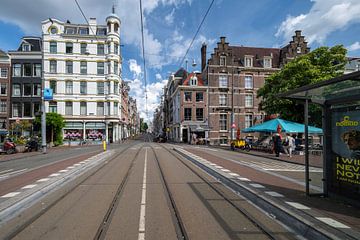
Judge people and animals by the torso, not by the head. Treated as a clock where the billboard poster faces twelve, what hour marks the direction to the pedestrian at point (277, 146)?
The pedestrian is roughly at 4 o'clock from the billboard poster.

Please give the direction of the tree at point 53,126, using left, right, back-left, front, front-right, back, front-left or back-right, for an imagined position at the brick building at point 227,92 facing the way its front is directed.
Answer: front-right

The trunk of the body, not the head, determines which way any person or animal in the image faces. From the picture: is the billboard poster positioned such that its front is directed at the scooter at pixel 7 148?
no

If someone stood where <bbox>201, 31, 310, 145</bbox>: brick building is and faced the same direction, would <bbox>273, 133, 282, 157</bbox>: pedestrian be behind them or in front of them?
in front

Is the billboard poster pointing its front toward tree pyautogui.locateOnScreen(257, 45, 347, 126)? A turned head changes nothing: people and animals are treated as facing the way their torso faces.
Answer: no

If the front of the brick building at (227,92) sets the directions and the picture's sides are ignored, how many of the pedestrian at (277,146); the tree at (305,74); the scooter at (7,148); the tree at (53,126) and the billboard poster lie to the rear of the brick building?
0

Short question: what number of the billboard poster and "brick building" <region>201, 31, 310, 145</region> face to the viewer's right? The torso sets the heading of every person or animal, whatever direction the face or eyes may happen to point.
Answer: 0

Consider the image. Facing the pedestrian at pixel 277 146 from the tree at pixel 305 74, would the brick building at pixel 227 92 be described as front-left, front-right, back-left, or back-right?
back-right

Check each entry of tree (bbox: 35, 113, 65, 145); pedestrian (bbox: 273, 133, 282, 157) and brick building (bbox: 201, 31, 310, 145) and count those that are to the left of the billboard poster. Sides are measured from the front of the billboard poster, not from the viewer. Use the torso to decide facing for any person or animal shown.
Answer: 0

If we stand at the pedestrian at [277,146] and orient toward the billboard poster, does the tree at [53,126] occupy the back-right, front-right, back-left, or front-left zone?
back-right

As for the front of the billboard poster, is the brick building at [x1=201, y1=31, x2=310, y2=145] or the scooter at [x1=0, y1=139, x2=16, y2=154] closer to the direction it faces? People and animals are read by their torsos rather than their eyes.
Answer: the scooter

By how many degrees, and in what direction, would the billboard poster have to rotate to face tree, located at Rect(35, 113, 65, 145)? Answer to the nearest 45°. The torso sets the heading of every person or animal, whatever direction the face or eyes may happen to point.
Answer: approximately 90° to its right

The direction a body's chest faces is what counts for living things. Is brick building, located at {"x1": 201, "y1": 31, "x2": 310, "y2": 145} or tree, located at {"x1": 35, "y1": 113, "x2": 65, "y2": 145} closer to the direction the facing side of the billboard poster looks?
the tree

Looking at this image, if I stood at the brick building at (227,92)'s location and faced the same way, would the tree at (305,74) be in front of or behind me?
in front

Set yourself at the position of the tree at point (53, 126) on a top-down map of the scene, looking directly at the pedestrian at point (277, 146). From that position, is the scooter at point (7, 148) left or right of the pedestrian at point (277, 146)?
right
